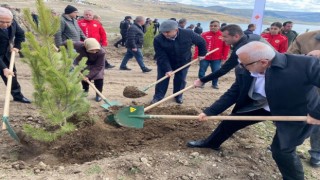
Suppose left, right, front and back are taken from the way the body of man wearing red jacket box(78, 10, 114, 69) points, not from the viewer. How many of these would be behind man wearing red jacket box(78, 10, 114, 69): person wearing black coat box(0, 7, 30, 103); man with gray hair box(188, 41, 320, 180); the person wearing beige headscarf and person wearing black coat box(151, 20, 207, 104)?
0

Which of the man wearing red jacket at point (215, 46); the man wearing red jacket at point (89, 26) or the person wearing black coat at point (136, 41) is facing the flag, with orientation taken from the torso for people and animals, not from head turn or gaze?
the person wearing black coat

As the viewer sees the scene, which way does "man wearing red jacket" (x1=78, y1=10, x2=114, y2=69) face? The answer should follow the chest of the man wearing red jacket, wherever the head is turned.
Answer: toward the camera

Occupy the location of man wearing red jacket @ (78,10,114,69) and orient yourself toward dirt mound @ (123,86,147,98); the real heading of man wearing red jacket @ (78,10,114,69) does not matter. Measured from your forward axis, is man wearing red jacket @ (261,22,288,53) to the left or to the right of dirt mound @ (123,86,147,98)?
left

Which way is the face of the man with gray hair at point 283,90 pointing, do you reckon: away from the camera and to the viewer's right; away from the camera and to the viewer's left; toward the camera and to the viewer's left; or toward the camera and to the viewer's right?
toward the camera and to the viewer's left

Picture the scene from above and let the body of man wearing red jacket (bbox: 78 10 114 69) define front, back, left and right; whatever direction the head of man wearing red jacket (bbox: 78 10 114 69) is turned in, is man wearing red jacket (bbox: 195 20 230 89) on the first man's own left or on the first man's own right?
on the first man's own left

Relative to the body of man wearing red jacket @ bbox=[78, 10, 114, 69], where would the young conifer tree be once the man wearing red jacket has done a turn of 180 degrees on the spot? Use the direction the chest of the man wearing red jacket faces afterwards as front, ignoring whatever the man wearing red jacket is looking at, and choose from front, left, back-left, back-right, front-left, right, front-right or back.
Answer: back

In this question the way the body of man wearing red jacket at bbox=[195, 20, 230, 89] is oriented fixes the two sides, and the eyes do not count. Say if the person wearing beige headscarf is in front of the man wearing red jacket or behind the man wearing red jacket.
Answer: in front

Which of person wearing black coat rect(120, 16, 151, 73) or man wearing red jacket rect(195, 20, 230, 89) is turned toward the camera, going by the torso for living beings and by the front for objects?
the man wearing red jacket

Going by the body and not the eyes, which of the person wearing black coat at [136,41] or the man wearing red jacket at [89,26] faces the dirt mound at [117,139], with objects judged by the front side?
the man wearing red jacket

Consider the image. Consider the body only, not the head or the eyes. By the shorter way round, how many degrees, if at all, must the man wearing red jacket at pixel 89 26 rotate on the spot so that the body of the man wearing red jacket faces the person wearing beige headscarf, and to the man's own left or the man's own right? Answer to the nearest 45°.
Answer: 0° — they already face them

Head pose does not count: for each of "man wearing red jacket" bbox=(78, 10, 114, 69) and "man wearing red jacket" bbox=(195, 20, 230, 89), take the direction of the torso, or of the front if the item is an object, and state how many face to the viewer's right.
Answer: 0

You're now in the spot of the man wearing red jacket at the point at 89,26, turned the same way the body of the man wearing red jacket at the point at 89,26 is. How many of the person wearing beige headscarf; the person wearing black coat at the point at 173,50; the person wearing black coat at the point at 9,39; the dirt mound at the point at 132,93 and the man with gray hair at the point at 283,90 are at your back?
0

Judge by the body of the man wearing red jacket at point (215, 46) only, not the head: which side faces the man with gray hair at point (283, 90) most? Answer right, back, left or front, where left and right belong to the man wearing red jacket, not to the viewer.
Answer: front
